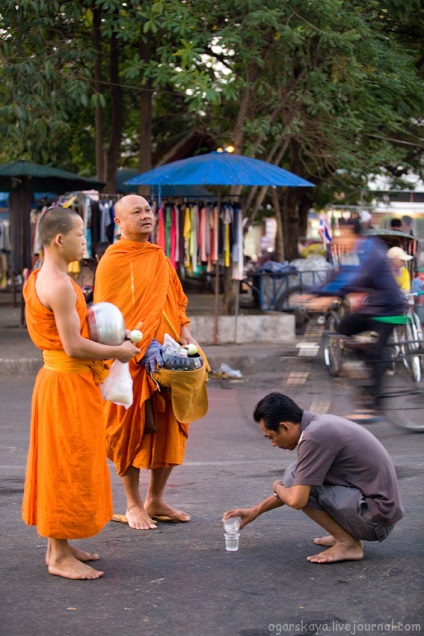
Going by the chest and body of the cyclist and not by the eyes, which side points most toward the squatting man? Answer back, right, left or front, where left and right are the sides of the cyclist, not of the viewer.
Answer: left

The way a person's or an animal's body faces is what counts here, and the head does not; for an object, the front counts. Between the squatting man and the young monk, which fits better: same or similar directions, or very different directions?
very different directions

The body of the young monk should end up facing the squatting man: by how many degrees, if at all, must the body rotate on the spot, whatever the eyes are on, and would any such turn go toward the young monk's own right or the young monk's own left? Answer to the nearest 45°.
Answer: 0° — they already face them

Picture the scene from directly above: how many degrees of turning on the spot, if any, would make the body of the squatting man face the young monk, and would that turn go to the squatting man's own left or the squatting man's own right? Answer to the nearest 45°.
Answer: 0° — they already face them

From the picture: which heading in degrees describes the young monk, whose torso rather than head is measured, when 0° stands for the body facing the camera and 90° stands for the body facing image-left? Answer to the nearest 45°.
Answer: approximately 270°

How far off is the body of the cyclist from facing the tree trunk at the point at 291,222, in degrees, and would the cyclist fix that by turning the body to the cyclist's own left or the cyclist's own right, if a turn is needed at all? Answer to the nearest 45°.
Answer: approximately 90° to the cyclist's own right

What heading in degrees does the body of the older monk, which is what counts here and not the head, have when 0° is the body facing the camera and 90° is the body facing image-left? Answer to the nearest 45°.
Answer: approximately 315°

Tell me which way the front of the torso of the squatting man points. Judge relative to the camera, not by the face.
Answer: to the viewer's left

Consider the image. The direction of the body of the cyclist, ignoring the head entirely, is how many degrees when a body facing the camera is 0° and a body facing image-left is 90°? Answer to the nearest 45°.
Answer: approximately 90°

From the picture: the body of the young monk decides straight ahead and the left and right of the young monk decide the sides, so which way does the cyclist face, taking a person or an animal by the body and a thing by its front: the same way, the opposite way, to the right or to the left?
the opposite way

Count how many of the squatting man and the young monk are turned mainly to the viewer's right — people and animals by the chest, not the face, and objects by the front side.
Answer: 1

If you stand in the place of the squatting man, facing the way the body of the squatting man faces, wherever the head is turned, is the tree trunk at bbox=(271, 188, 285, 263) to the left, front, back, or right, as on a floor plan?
right
